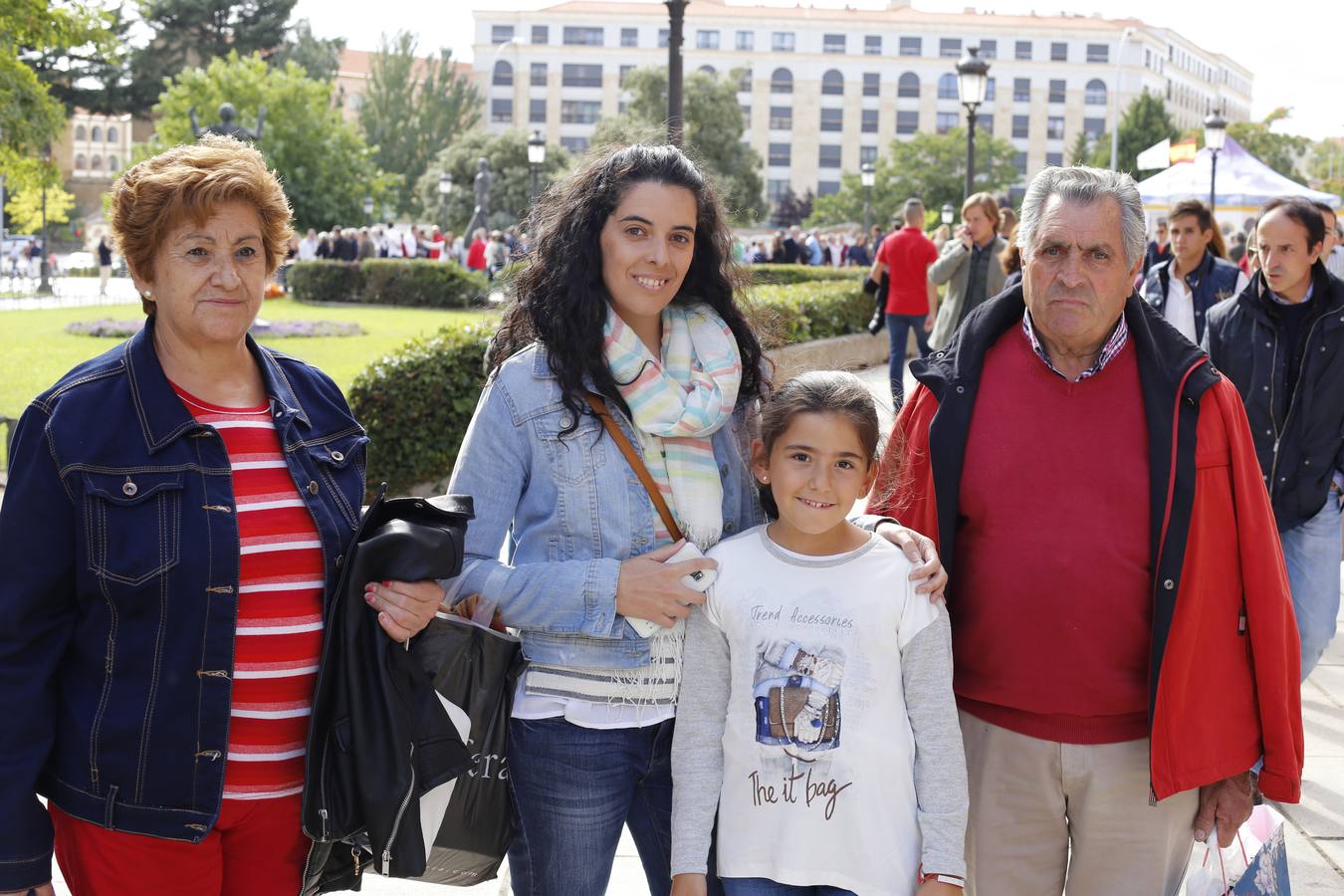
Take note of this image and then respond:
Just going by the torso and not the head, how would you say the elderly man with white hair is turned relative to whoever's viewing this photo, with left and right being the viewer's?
facing the viewer

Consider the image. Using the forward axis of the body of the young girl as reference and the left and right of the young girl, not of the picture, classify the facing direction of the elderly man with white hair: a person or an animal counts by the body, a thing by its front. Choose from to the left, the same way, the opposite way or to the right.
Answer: the same way

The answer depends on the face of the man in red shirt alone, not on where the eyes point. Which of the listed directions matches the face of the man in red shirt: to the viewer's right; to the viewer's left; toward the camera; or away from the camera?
away from the camera

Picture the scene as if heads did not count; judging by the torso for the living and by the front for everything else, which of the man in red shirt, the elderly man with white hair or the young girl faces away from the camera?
the man in red shirt

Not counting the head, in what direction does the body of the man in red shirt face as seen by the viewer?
away from the camera

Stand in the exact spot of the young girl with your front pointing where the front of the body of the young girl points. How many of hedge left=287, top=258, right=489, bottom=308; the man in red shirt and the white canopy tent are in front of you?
0

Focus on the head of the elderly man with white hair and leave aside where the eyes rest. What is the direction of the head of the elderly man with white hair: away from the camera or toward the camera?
toward the camera

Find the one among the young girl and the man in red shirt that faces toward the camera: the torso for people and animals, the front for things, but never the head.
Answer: the young girl

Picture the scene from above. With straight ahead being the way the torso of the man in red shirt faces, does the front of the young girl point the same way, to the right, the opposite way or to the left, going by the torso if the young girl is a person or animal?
the opposite way

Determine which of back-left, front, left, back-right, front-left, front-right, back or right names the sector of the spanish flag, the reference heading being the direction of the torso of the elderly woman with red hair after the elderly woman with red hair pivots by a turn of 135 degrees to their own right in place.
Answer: back-right

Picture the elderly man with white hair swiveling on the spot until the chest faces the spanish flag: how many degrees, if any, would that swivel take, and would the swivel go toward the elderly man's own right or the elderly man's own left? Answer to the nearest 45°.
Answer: approximately 180°

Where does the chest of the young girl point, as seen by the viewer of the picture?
toward the camera
